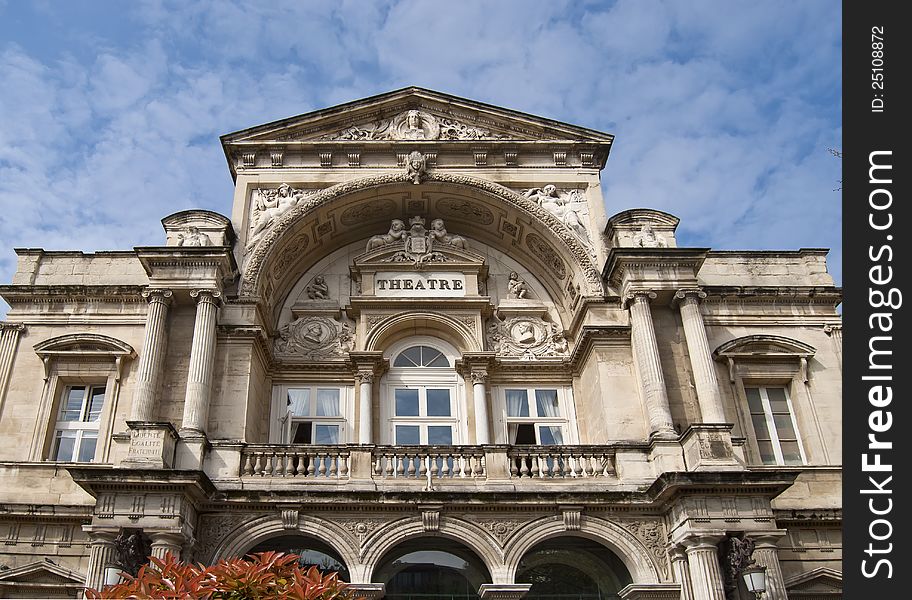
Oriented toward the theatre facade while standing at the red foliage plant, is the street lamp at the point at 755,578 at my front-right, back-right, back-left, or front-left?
front-right

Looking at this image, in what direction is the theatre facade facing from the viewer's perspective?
toward the camera

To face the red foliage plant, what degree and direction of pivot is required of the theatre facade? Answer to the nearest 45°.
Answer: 0° — it already faces it

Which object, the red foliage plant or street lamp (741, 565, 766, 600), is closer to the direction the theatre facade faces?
the red foliage plant
